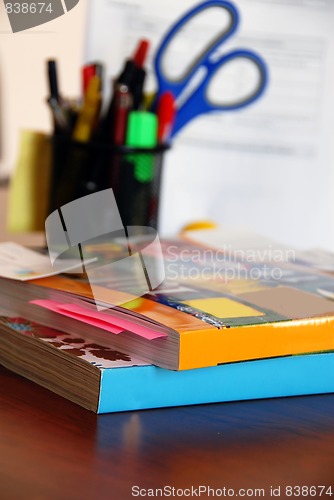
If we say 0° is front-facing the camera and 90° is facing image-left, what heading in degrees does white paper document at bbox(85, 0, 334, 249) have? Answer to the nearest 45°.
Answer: approximately 0°
